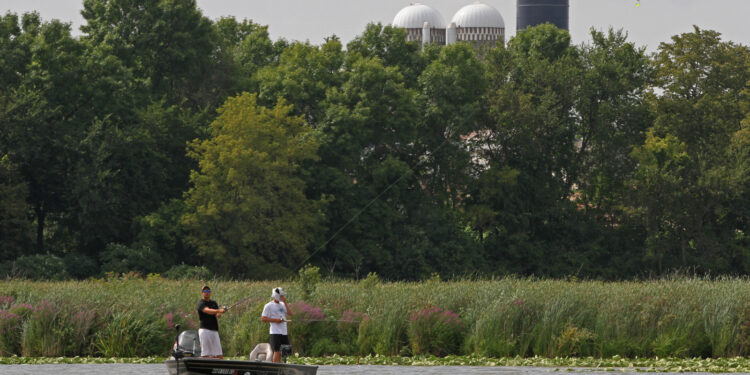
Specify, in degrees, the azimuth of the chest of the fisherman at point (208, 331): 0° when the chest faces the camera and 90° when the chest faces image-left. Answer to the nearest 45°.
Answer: approximately 315°

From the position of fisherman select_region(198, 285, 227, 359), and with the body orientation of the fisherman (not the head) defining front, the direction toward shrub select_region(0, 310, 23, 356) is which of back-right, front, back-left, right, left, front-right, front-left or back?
back

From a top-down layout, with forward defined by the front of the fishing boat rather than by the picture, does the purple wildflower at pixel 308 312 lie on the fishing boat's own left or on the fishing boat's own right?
on the fishing boat's own left

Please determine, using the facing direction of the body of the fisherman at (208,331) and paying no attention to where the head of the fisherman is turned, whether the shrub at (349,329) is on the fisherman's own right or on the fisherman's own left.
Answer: on the fisherman's own left

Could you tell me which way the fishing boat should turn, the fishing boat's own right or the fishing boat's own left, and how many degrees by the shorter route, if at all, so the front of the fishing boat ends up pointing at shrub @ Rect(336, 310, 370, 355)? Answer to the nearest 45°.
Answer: approximately 45° to the fishing boat's own left

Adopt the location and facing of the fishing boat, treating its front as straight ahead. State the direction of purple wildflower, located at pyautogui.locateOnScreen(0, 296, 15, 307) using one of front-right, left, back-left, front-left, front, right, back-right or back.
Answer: back-left

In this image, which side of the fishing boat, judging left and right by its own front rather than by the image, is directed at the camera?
right

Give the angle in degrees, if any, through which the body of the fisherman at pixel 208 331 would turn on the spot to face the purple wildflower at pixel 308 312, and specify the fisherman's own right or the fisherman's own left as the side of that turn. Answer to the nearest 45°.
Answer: approximately 90° to the fisherman's own left

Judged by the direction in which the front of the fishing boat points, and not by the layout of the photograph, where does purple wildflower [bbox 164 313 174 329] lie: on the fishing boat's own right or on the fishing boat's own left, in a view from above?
on the fishing boat's own left
